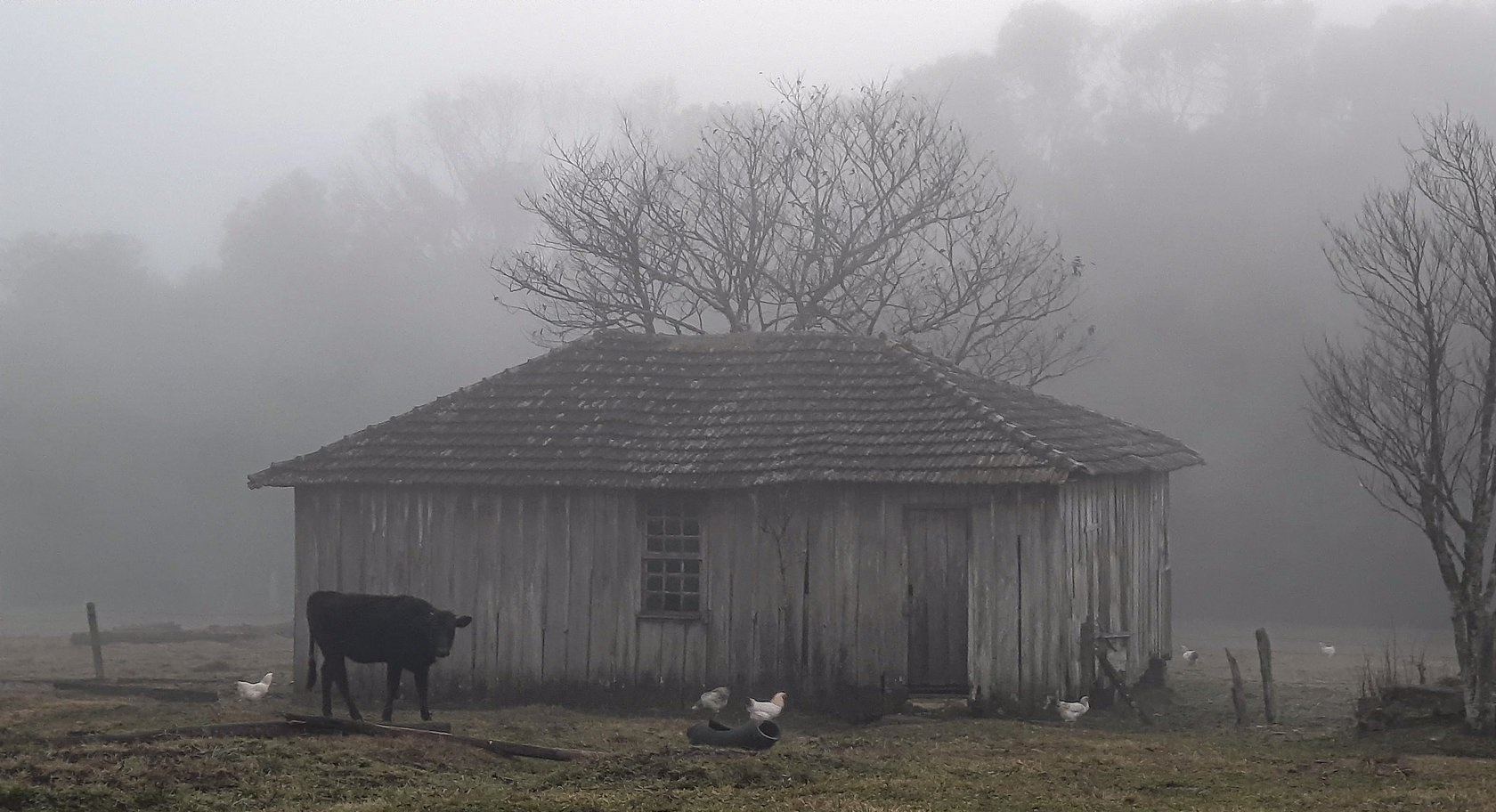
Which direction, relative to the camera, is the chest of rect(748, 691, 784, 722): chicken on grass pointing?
to the viewer's right

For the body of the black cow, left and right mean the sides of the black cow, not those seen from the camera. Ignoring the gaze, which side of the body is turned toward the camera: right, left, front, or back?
right

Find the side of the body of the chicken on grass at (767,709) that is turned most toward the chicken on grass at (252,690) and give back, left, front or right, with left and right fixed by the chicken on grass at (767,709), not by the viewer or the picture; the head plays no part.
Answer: back

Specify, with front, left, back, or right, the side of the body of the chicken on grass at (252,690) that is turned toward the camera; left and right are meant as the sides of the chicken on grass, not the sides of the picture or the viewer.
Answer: right

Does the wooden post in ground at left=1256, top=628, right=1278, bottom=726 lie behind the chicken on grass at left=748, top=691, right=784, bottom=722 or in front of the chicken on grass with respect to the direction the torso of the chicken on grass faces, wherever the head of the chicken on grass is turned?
in front

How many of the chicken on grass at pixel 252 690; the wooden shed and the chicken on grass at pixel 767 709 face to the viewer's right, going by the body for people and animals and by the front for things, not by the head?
2

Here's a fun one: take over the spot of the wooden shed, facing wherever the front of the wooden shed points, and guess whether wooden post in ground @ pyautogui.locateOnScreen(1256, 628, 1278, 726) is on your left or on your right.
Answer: on your left

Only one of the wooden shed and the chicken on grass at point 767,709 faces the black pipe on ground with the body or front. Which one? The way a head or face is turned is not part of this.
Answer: the wooden shed

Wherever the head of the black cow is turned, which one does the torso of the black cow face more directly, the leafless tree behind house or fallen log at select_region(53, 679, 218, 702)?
the leafless tree behind house

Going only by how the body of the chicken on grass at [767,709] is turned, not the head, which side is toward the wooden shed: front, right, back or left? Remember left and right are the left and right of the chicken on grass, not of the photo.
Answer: left

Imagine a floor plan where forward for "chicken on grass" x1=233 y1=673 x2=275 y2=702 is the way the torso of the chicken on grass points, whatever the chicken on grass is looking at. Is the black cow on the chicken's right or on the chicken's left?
on the chicken's right

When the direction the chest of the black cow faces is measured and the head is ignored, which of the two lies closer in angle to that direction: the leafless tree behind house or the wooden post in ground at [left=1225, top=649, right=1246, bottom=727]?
the wooden post in ground
